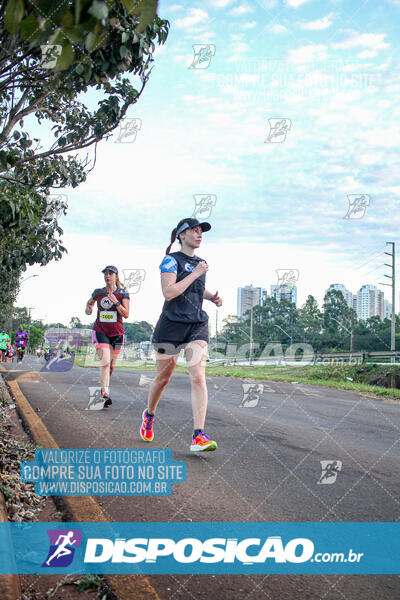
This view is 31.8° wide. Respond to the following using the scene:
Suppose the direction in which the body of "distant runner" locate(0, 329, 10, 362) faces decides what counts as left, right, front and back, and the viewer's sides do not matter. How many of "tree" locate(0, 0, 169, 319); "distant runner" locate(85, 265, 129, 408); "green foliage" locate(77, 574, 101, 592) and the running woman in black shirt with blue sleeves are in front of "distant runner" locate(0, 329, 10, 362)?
4

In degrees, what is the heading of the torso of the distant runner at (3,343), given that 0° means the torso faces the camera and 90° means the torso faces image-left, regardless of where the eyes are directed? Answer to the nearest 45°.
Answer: approximately 0°

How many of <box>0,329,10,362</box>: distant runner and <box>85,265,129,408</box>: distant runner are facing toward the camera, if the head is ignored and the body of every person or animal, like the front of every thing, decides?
2

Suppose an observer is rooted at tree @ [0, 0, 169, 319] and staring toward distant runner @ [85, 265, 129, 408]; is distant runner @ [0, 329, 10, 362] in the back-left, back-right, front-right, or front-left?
front-left

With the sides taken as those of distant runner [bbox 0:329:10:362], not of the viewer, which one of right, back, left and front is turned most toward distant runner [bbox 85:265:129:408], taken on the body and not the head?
front

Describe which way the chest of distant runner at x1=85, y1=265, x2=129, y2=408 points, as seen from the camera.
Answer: toward the camera

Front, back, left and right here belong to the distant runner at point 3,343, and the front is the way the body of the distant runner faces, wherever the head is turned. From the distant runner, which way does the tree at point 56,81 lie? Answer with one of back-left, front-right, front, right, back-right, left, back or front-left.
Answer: front

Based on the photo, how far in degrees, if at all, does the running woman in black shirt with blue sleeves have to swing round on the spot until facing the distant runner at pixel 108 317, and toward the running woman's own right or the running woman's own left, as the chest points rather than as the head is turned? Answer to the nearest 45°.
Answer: approximately 135° to the running woman's own left

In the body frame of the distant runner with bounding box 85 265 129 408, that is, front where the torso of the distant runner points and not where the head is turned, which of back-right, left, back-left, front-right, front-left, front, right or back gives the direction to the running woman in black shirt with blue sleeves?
front

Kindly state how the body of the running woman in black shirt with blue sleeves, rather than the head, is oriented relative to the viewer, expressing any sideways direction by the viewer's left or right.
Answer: facing the viewer and to the right of the viewer

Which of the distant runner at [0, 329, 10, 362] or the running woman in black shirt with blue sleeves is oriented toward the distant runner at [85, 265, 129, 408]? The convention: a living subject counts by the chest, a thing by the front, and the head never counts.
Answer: the distant runner at [0, 329, 10, 362]

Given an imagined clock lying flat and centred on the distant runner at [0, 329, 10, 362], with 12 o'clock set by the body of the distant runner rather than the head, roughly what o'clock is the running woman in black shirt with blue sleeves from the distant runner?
The running woman in black shirt with blue sleeves is roughly at 12 o'clock from the distant runner.

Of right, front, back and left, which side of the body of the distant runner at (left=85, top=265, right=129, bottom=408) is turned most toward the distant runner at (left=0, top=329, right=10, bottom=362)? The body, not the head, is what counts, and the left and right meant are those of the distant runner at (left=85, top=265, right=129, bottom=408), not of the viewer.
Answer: back
